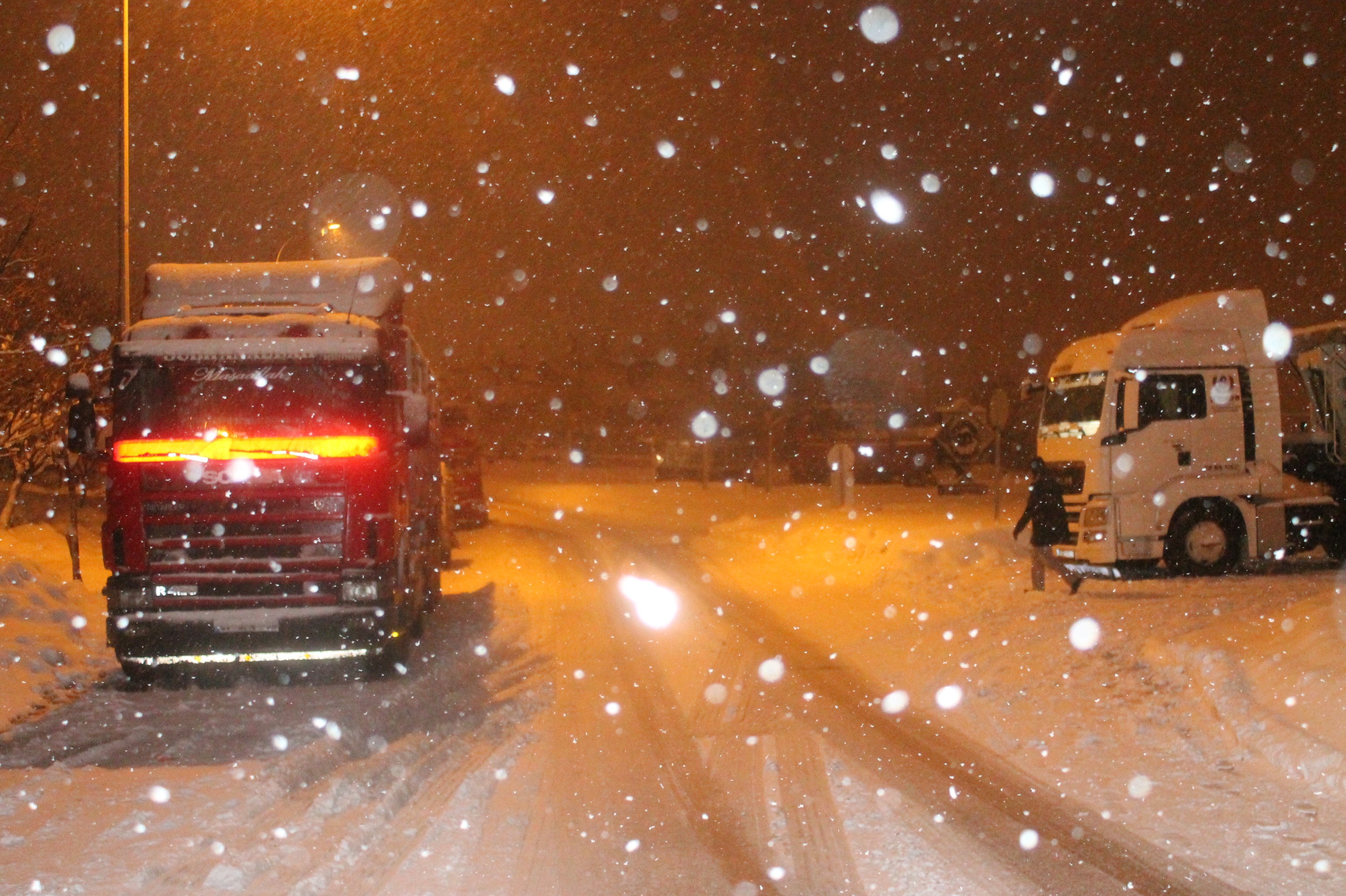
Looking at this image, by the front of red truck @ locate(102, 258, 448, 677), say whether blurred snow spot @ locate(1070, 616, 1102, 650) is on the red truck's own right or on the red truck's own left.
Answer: on the red truck's own left

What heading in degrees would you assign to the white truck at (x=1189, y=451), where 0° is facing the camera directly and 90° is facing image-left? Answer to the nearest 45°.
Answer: approximately 45°

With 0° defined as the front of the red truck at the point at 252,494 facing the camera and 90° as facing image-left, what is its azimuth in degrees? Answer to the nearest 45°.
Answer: approximately 0°

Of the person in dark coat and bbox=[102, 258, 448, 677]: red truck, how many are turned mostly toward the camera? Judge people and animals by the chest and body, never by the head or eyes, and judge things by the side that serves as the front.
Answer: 1

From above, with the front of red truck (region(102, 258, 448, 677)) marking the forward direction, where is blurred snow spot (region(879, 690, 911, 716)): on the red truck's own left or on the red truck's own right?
on the red truck's own left

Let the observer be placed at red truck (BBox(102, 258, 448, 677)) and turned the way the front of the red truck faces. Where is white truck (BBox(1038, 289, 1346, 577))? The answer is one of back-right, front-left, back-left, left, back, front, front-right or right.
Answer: left

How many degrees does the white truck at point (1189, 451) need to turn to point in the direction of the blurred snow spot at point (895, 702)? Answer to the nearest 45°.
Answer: approximately 45° to its left

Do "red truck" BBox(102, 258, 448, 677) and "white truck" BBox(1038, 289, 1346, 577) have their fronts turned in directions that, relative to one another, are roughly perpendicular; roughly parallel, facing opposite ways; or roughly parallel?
roughly perpendicular

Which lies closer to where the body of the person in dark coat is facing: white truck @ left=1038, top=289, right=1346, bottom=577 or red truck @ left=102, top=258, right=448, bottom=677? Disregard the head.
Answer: the red truck

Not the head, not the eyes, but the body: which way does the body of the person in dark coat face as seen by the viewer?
to the viewer's left
